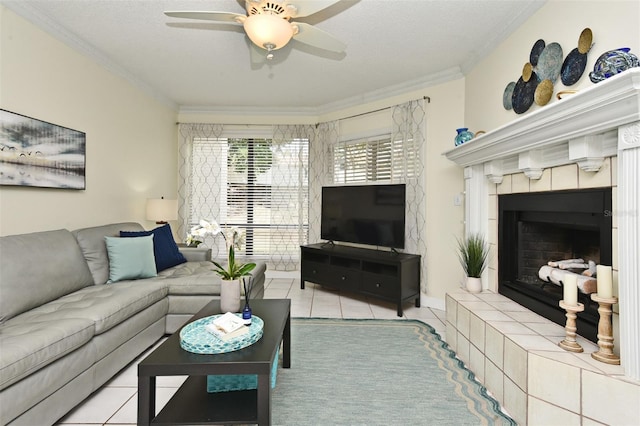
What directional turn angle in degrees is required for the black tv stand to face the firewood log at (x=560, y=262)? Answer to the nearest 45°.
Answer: approximately 90° to its left

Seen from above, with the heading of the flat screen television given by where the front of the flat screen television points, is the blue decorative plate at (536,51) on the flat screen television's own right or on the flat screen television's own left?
on the flat screen television's own left

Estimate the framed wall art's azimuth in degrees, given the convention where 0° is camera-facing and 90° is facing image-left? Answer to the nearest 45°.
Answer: approximately 315°

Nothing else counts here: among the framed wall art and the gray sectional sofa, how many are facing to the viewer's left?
0

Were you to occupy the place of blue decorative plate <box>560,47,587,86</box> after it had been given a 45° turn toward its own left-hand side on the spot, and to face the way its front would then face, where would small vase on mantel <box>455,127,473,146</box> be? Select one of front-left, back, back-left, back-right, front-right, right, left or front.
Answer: back-right

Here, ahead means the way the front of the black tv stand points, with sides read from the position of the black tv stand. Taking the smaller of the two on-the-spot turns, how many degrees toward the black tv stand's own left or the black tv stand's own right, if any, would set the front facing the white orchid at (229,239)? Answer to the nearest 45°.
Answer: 0° — it already faces it

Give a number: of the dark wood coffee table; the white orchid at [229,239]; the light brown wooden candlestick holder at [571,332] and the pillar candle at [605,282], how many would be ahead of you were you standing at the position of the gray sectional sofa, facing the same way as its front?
4

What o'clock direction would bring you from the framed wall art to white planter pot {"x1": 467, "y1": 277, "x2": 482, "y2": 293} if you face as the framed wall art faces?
The white planter pot is roughly at 12 o'clock from the framed wall art.

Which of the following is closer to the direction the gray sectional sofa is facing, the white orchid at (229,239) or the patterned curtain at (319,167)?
the white orchid

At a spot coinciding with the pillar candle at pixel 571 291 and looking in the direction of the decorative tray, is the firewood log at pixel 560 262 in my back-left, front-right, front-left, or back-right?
back-right

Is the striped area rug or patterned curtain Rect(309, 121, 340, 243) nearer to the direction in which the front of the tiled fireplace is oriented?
the striped area rug

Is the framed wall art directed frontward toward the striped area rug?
yes
